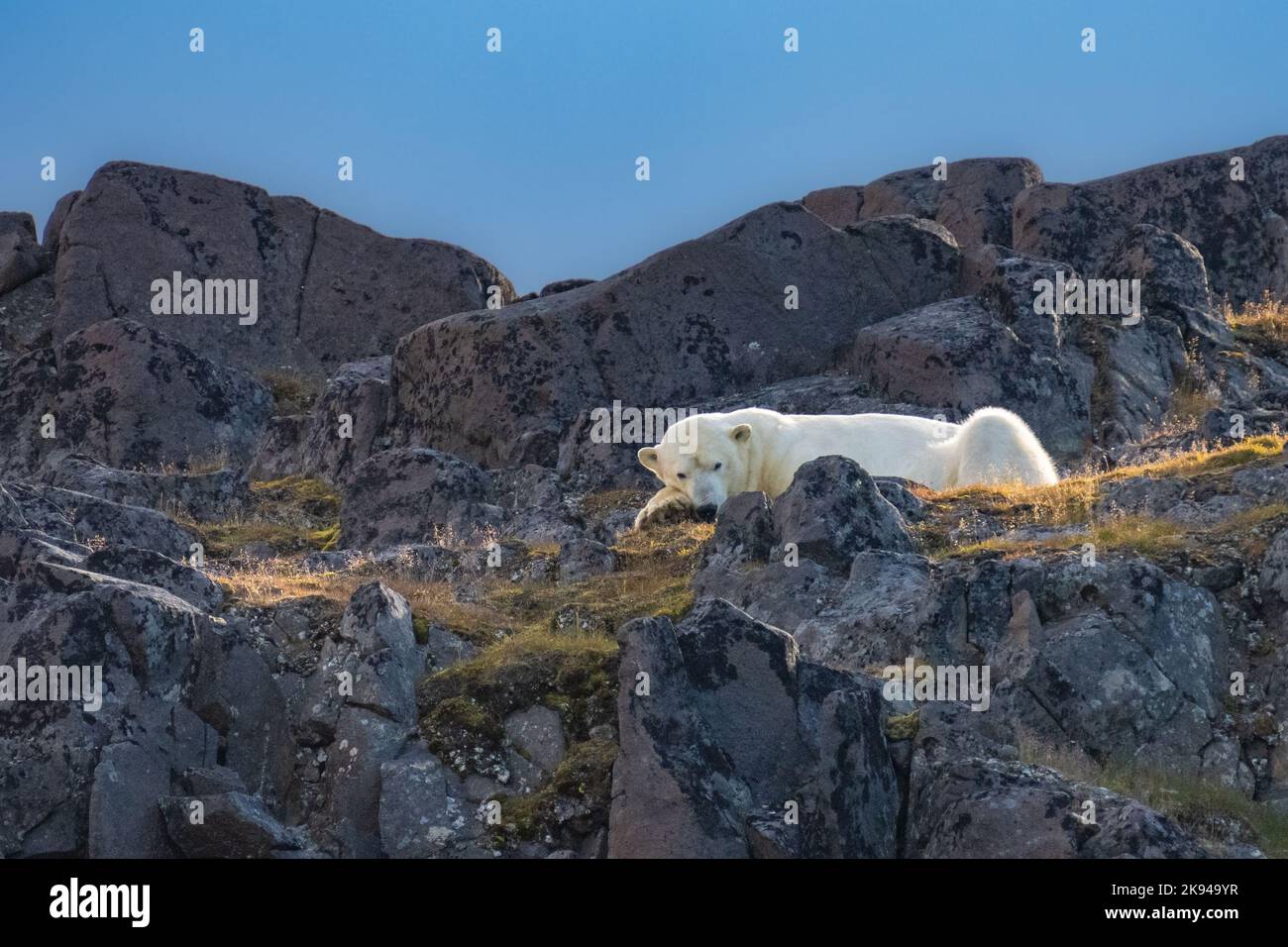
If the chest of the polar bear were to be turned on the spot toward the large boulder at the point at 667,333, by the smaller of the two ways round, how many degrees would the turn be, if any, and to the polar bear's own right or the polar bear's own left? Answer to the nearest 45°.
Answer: approximately 90° to the polar bear's own right

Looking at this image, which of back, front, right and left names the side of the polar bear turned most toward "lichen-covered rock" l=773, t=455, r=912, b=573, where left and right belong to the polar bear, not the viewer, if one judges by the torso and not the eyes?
left

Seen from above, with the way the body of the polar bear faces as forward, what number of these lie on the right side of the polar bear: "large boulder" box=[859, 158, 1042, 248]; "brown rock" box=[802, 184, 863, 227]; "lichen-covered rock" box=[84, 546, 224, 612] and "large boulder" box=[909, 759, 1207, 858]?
2

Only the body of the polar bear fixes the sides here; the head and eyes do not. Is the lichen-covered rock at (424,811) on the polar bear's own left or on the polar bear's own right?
on the polar bear's own left

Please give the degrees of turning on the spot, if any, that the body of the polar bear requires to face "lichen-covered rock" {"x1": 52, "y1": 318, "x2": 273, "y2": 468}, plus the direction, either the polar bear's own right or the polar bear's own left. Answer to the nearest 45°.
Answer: approximately 45° to the polar bear's own right

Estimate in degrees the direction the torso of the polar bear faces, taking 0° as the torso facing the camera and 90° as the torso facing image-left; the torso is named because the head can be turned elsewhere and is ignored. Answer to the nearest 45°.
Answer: approximately 90°

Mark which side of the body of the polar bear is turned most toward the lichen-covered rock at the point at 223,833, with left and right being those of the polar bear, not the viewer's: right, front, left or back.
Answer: left

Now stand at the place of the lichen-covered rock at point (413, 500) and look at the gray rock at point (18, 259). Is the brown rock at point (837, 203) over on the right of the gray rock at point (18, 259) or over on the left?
right

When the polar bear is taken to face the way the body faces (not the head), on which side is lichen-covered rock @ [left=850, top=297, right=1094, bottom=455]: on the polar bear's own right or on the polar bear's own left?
on the polar bear's own right

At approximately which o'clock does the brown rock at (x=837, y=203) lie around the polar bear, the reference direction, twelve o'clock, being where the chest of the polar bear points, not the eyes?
The brown rock is roughly at 3 o'clock from the polar bear.

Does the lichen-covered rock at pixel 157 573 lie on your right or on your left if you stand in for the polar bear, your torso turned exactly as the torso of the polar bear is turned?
on your left
